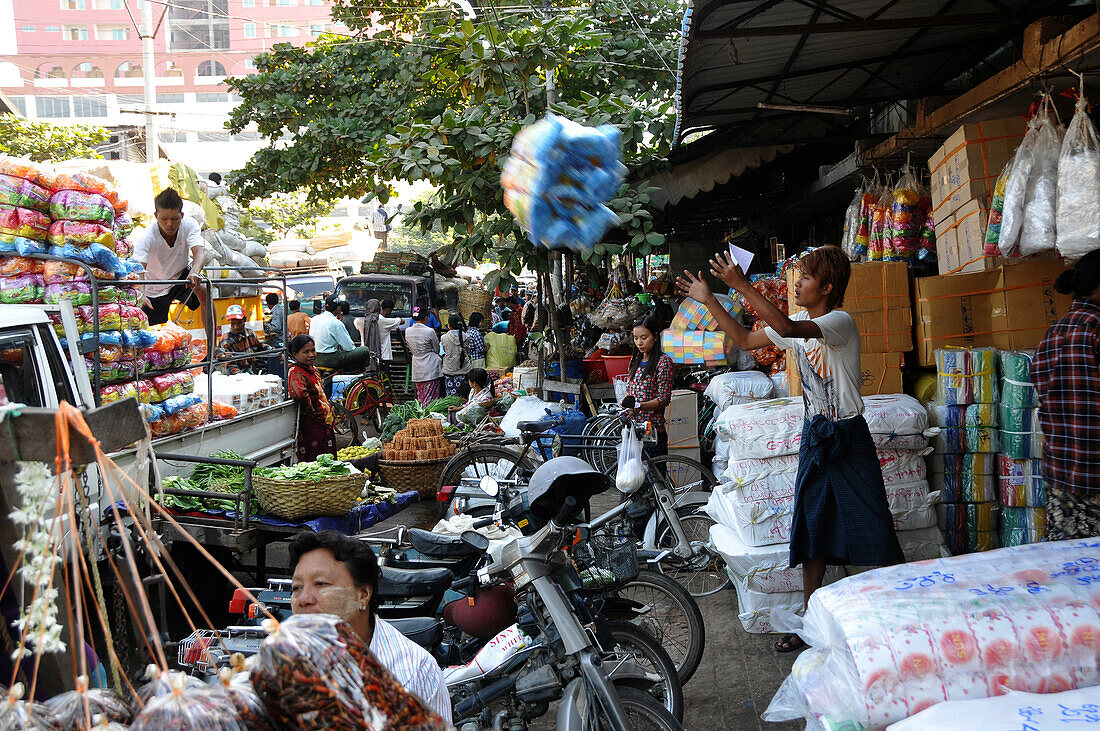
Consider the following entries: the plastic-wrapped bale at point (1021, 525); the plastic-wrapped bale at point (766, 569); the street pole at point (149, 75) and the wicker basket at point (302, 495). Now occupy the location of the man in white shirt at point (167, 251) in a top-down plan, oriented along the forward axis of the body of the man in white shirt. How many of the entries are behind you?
1

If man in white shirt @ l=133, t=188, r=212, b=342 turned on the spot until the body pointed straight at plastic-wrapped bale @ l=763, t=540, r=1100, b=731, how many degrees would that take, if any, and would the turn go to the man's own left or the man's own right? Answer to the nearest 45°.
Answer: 0° — they already face it

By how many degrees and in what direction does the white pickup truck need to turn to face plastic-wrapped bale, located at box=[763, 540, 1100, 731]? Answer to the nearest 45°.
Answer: approximately 90° to its left

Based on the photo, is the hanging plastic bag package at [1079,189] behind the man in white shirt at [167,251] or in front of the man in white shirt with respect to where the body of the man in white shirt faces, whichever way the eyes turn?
in front

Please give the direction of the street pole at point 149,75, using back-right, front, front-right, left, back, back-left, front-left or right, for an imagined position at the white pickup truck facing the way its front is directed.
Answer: back-right

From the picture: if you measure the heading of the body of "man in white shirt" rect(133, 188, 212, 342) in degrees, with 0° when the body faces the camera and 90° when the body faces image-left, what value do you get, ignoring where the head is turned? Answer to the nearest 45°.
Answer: approximately 0°

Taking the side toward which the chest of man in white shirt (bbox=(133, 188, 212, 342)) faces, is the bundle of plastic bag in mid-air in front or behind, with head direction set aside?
in front

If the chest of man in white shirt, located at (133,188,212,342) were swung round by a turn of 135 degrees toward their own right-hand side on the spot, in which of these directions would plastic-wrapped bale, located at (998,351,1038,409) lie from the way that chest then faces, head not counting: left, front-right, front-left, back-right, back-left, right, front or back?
back

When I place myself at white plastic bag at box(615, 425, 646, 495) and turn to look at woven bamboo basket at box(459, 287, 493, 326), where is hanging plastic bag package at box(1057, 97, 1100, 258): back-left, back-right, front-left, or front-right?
back-right
